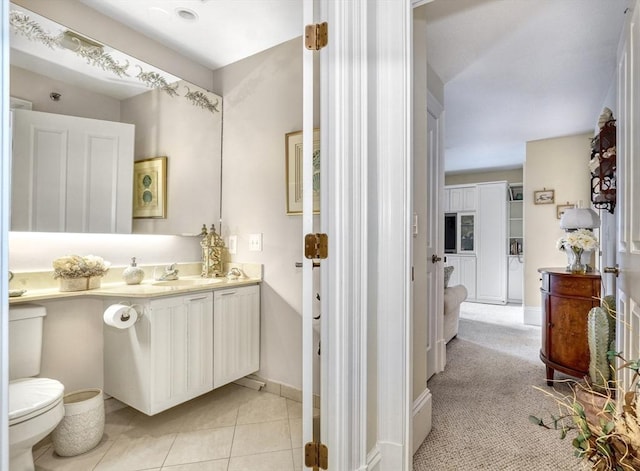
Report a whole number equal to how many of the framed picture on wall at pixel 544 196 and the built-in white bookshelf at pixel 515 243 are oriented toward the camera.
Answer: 2

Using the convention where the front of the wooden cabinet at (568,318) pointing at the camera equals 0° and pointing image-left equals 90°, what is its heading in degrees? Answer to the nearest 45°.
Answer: approximately 45°

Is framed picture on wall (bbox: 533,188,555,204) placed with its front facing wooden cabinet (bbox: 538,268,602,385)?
yes

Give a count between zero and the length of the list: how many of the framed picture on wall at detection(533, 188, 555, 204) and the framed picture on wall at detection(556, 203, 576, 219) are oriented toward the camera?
2

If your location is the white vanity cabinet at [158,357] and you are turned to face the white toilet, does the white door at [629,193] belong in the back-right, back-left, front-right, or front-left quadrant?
back-left

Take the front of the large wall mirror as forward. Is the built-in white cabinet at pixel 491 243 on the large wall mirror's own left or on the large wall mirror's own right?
on the large wall mirror's own left

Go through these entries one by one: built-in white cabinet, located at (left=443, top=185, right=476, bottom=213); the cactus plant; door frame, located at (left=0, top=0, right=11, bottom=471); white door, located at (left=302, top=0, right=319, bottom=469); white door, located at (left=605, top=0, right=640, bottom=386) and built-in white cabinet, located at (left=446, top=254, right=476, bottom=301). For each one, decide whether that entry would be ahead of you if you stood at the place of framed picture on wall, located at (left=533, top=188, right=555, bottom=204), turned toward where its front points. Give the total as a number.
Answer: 4

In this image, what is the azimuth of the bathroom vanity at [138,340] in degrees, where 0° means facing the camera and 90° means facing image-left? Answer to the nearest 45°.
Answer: approximately 315°

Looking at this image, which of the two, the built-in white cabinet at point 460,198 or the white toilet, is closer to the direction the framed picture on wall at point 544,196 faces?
the white toilet
